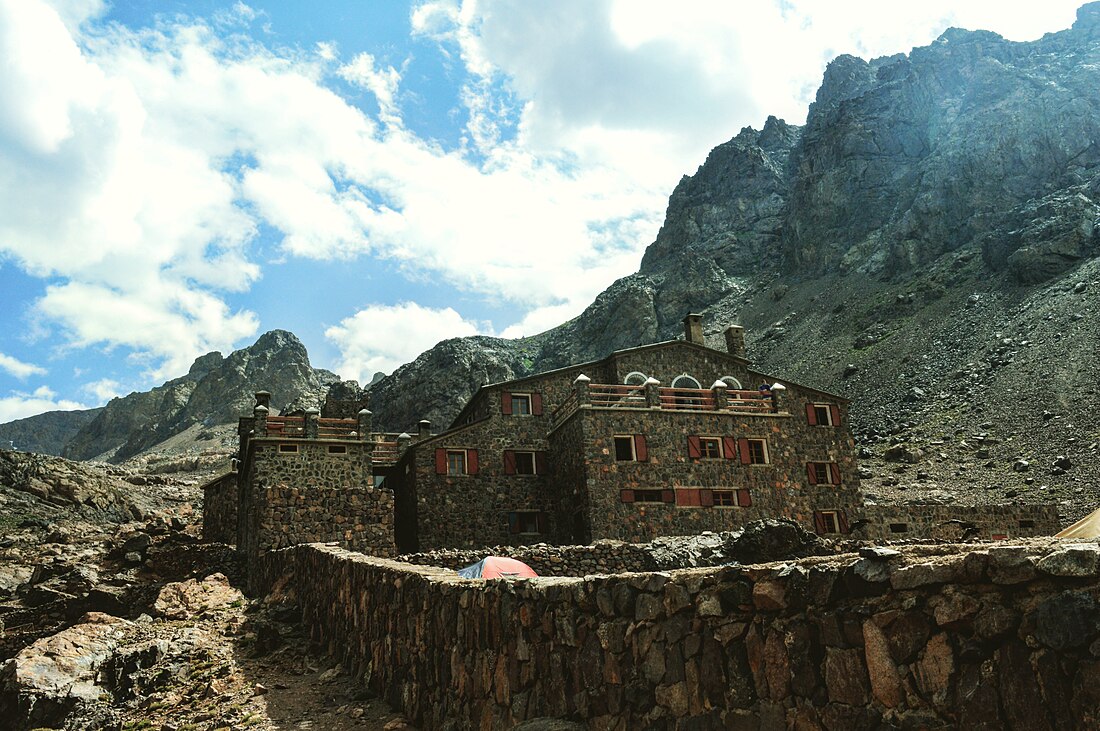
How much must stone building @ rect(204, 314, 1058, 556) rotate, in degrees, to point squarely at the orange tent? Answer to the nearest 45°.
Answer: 0° — it already faces it

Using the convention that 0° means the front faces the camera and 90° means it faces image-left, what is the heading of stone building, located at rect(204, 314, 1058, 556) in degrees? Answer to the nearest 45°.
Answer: approximately 0°

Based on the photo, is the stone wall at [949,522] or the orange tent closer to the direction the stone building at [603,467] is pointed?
the orange tent

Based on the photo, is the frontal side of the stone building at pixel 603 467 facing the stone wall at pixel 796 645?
yes

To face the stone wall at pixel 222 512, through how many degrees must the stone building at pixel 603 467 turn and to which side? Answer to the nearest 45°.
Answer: approximately 90° to its right

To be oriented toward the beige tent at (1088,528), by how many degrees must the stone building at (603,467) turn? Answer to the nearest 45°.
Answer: approximately 45° to its left

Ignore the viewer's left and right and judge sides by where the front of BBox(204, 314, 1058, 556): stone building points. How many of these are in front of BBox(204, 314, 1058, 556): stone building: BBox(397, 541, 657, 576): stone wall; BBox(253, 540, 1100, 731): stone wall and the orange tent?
3

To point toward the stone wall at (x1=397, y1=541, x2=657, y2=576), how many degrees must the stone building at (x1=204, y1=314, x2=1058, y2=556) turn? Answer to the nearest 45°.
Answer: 0° — it already faces it

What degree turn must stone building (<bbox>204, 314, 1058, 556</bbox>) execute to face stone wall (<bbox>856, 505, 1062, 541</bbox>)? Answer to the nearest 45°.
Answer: approximately 90° to its left
